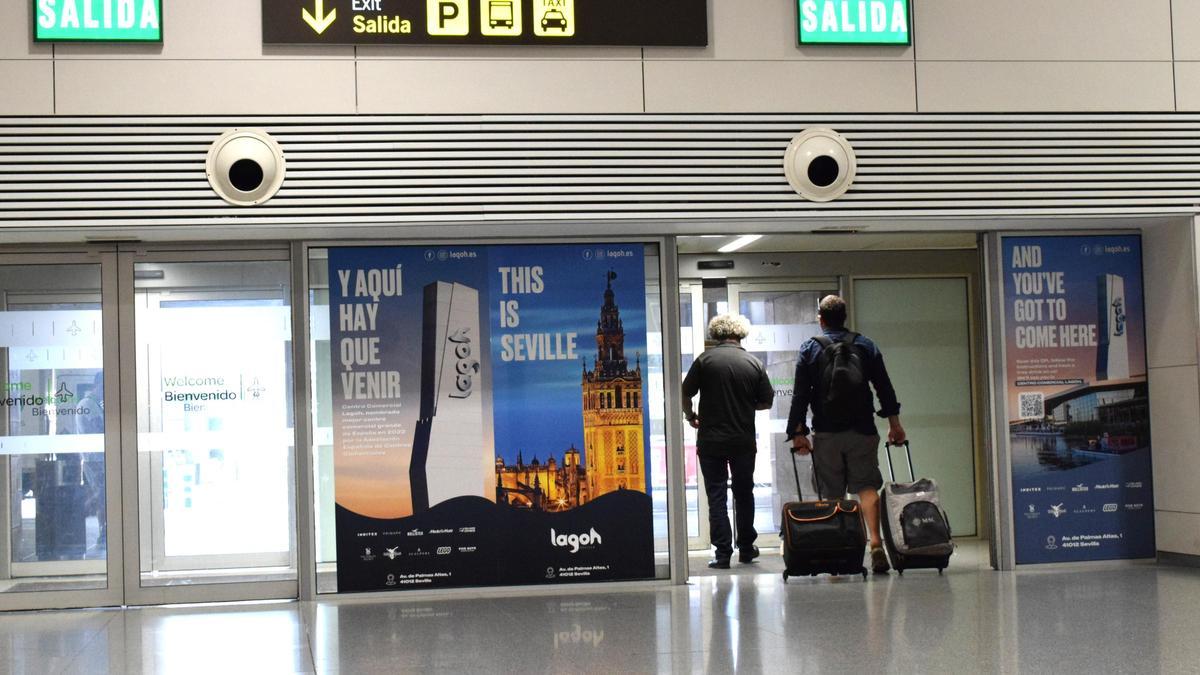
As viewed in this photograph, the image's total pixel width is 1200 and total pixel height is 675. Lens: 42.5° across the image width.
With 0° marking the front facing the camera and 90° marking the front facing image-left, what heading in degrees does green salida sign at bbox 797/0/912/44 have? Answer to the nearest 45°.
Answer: approximately 0°

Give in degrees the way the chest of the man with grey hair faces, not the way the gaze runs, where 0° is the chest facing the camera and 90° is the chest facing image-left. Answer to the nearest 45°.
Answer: approximately 180°

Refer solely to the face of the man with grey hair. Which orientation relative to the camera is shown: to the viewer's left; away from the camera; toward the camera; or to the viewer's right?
away from the camera

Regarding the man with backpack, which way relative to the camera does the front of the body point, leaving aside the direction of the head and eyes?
away from the camera

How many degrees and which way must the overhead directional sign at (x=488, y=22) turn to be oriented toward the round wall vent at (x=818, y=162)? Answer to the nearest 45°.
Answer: approximately 90° to its left

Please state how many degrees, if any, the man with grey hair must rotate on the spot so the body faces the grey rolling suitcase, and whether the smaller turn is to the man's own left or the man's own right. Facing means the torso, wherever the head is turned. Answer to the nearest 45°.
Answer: approximately 135° to the man's own right

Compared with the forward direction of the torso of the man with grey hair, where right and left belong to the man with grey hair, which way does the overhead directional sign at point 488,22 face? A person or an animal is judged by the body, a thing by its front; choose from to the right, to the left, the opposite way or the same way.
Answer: the opposite way

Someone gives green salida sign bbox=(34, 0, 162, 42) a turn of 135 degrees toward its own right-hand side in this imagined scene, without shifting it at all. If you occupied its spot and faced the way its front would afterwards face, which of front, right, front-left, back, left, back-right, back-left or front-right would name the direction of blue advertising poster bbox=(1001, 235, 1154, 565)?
back-right

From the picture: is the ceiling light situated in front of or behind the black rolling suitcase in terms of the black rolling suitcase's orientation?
behind
